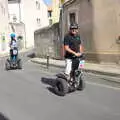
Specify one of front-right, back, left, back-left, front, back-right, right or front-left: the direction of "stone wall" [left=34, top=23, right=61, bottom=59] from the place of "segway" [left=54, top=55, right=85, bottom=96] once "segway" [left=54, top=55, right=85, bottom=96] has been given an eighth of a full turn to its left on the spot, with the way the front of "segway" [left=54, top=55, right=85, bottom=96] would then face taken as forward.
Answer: left

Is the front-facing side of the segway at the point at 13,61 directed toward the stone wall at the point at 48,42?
no

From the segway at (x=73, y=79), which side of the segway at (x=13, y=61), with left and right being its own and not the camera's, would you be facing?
front

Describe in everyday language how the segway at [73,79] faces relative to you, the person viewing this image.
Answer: facing the viewer and to the right of the viewer

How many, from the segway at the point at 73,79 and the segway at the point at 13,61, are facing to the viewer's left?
0

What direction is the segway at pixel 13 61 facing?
toward the camera
